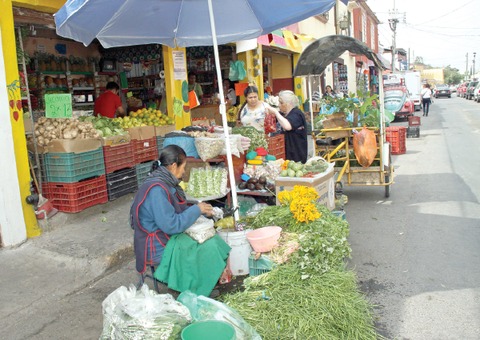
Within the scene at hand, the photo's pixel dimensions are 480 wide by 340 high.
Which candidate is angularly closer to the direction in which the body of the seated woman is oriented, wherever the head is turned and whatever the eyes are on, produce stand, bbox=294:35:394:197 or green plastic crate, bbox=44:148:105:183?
the produce stand

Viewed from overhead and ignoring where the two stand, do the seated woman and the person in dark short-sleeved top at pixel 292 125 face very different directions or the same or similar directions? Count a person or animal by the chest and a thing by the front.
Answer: very different directions

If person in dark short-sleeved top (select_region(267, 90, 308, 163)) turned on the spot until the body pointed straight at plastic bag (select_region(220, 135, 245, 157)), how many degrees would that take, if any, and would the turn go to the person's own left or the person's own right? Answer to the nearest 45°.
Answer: approximately 90° to the person's own left

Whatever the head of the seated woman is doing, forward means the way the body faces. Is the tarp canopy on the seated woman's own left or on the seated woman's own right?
on the seated woman's own left

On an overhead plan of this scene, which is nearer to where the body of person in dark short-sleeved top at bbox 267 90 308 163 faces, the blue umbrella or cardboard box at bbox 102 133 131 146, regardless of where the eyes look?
the cardboard box

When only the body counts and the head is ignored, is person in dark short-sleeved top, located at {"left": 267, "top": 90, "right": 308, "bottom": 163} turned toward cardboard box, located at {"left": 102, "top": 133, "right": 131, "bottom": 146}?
yes

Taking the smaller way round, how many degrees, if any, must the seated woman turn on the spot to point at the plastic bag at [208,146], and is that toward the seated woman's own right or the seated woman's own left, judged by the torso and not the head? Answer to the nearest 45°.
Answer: approximately 90° to the seated woman's own left

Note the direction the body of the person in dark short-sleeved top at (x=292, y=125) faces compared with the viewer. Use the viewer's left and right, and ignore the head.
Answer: facing to the left of the viewer

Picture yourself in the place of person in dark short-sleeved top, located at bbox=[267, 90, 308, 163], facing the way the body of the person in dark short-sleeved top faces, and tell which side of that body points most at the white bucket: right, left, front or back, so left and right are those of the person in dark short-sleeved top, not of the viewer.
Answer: left

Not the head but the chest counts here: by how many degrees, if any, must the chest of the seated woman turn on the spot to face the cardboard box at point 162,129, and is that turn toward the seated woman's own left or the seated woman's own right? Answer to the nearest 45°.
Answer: approximately 90° to the seated woman's own left

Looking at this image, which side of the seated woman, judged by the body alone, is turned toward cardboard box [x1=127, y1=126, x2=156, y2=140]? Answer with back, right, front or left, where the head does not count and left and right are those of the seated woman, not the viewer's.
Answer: left

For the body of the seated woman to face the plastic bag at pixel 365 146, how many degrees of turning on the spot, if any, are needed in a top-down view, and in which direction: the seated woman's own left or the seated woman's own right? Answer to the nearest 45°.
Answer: approximately 45° to the seated woman's own left

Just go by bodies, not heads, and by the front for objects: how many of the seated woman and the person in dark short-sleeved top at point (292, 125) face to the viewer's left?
1

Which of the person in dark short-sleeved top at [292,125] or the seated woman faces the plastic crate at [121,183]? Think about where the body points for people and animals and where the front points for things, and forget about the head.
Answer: the person in dark short-sleeved top

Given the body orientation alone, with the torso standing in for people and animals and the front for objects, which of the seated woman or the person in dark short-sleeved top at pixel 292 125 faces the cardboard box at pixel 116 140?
the person in dark short-sleeved top

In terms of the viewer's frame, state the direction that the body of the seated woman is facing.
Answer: to the viewer's right

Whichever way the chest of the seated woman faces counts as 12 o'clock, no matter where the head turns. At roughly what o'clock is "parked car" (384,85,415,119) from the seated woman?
The parked car is roughly at 10 o'clock from the seated woman.
